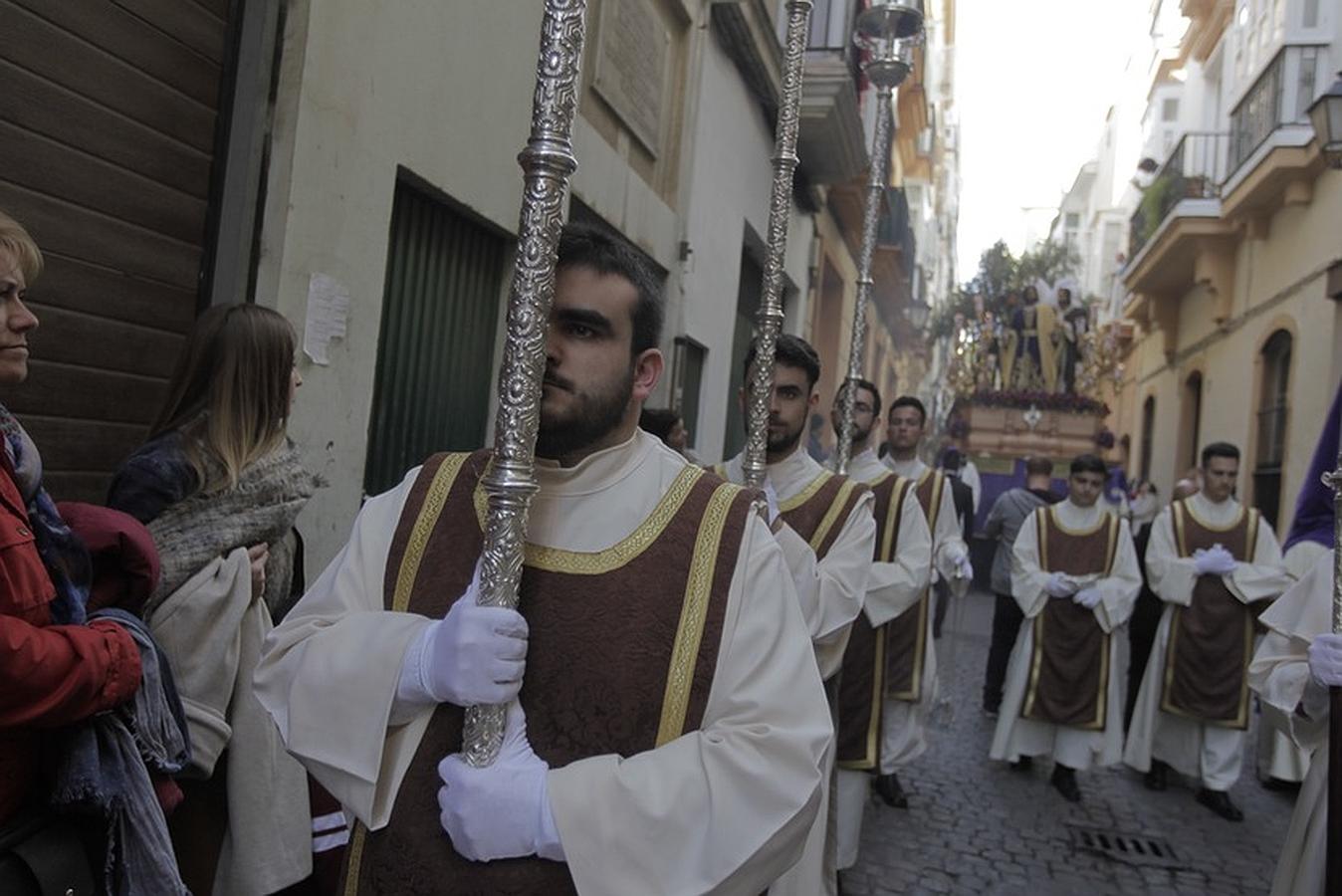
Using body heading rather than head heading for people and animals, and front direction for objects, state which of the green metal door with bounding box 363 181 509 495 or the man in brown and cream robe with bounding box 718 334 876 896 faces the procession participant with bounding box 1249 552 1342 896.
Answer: the green metal door

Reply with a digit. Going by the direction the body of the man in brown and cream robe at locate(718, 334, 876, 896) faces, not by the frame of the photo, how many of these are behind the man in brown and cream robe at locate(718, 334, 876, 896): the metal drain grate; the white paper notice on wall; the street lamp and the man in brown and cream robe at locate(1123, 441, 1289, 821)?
3

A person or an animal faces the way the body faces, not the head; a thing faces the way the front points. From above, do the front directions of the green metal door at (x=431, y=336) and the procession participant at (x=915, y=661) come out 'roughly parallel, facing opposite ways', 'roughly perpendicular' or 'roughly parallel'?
roughly perpendicular

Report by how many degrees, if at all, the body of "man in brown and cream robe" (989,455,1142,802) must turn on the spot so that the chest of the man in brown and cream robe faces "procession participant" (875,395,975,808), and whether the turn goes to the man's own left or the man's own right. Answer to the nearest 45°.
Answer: approximately 45° to the man's own right

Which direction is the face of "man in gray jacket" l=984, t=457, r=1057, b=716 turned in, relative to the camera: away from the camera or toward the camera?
away from the camera

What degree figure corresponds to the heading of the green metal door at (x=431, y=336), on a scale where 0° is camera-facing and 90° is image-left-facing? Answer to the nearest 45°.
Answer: approximately 315°

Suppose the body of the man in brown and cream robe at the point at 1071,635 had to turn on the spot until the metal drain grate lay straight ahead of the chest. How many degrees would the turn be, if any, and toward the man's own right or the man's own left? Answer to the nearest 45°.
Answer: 0° — they already face it

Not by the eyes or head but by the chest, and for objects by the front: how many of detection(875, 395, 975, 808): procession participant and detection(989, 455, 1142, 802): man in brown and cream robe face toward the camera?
2

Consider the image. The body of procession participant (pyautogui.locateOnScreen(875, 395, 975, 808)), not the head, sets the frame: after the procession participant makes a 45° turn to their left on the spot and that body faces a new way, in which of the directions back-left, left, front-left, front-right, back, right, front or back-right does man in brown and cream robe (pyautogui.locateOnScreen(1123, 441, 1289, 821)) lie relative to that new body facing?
left

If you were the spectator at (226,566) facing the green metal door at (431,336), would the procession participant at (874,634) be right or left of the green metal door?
right

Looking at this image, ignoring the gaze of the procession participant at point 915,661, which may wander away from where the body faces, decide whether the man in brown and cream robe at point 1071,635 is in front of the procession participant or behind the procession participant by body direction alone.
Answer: behind
